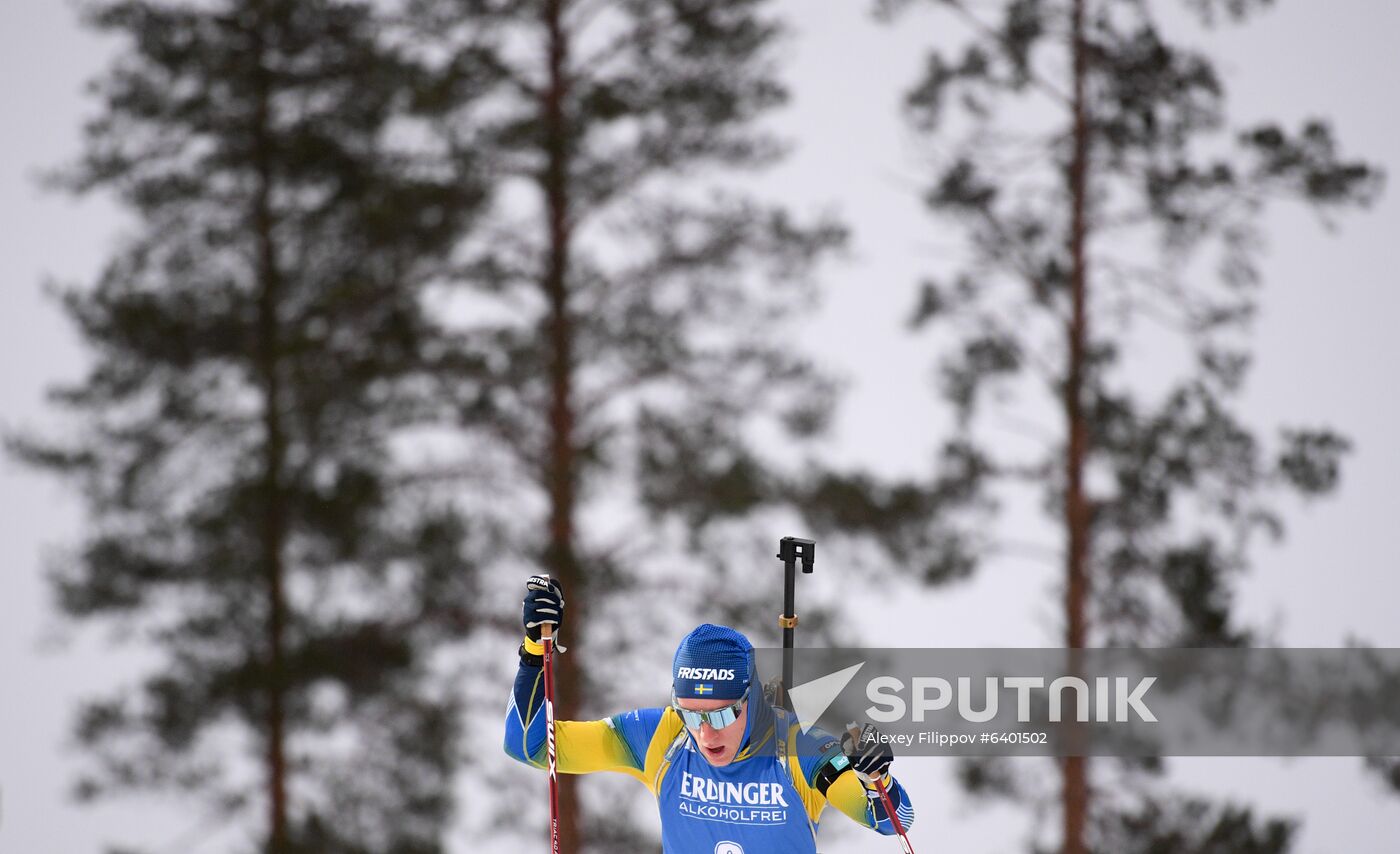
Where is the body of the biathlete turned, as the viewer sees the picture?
toward the camera

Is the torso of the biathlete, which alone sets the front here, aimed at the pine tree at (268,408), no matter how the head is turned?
no
